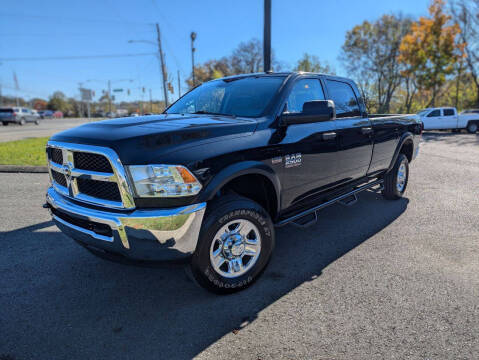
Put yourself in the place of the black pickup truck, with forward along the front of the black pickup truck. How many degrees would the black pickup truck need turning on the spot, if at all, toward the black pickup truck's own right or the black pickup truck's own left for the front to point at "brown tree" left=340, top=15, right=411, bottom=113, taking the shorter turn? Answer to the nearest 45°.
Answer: approximately 180°

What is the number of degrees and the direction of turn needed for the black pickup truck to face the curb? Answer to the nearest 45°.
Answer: approximately 90° to its right

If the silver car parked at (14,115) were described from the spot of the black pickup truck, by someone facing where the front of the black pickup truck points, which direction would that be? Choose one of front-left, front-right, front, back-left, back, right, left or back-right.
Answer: right

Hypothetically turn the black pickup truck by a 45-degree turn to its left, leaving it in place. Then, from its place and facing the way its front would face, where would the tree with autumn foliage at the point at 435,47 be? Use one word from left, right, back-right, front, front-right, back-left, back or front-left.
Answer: back-left

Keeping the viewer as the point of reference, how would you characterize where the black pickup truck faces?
facing the viewer and to the left of the viewer

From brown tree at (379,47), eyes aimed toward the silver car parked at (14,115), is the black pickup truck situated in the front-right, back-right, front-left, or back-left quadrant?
front-left

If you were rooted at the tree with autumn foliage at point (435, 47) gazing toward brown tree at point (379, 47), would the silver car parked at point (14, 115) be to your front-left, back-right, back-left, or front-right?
front-left

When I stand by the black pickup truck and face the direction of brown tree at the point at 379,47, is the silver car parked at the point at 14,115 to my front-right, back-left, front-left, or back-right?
front-left
